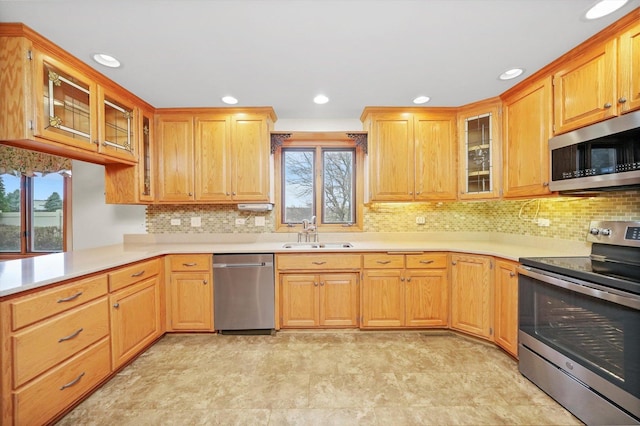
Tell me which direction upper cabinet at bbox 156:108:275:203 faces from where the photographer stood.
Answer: facing the viewer

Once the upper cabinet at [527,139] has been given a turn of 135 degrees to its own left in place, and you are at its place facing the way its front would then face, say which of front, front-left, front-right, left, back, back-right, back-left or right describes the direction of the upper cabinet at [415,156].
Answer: back

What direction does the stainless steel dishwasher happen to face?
toward the camera

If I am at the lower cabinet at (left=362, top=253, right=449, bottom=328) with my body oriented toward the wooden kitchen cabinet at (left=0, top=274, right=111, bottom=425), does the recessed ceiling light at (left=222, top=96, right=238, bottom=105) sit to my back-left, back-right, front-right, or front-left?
front-right

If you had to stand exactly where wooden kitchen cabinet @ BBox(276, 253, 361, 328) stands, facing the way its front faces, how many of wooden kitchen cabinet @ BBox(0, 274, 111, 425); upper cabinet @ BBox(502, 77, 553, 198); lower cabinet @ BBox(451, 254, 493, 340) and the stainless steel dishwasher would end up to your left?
2

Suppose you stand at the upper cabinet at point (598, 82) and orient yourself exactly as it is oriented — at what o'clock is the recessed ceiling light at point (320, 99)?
The recessed ceiling light is roughly at 1 o'clock from the upper cabinet.

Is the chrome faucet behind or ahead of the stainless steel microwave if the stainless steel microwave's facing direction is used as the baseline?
ahead

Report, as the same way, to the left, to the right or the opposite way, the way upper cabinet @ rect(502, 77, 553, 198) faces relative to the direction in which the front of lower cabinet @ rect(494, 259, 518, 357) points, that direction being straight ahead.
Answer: the same way

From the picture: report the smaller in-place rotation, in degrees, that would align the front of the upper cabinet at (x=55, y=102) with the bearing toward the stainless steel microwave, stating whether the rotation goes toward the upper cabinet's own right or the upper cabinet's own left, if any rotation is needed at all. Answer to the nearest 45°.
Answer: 0° — it already faces it

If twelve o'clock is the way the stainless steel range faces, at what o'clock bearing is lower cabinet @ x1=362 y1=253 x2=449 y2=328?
The lower cabinet is roughly at 2 o'clock from the stainless steel range.

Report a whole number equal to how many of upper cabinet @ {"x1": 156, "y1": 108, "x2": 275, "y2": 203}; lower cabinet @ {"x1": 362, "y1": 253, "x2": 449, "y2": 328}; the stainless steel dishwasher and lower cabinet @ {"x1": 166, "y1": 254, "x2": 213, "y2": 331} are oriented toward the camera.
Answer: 4

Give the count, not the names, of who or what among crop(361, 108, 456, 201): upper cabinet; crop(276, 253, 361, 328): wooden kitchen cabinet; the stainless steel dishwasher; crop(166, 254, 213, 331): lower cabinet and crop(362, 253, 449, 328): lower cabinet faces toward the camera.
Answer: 5

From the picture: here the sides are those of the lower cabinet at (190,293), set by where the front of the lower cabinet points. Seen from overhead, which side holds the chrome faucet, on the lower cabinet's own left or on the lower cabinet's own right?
on the lower cabinet's own left

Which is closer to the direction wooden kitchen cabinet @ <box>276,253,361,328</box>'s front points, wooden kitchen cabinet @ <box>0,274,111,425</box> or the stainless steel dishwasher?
the wooden kitchen cabinet

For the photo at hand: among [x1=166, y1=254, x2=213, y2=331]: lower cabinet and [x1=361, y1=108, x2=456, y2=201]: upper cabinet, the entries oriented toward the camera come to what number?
2

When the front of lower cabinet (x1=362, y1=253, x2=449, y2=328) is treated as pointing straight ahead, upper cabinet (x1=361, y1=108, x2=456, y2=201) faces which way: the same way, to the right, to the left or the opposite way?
the same way

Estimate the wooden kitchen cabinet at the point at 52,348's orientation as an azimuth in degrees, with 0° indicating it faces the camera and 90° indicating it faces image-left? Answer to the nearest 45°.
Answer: approximately 315°

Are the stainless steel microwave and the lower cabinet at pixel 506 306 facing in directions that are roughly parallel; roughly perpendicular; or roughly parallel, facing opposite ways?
roughly parallel

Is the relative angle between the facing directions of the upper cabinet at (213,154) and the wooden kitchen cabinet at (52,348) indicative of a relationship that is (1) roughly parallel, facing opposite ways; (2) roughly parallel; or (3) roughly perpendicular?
roughly perpendicular

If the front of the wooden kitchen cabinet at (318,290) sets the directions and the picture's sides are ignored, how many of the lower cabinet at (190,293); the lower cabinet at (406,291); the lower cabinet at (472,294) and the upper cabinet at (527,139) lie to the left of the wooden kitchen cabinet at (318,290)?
3
